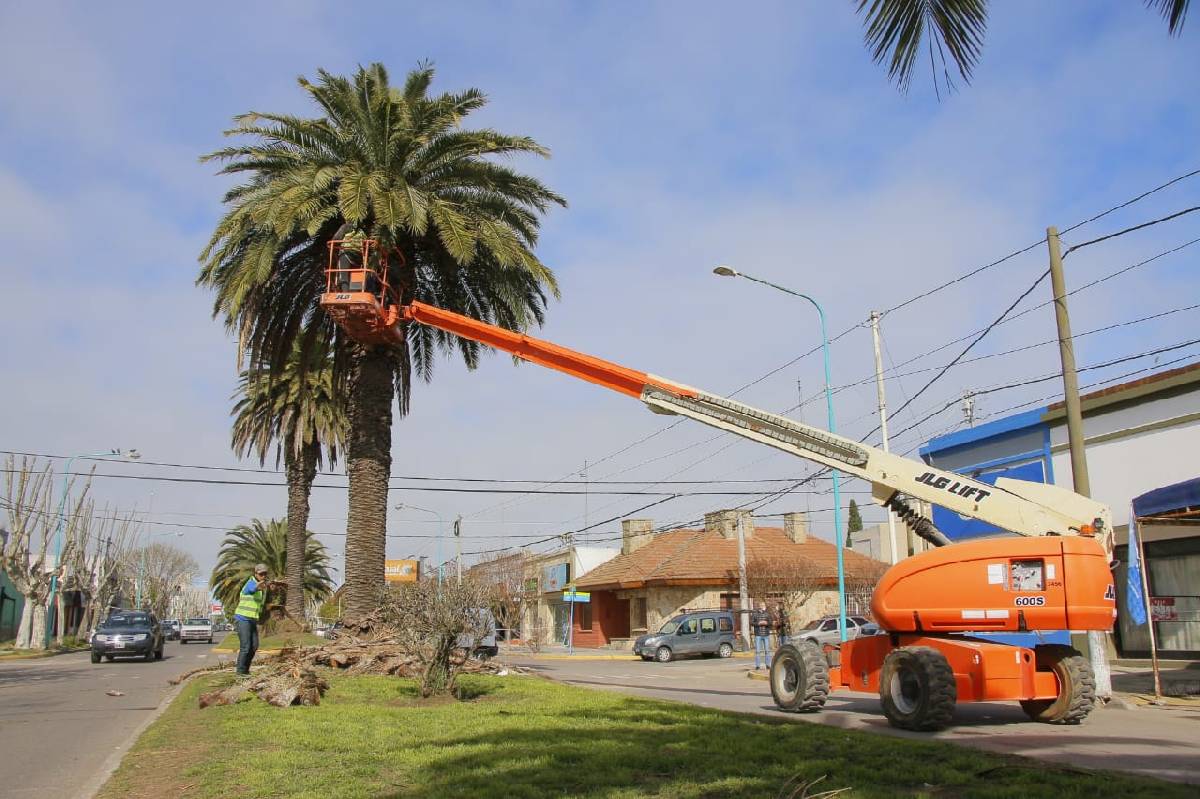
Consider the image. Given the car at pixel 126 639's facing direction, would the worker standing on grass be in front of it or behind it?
in front

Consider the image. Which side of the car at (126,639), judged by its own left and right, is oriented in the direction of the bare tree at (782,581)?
left

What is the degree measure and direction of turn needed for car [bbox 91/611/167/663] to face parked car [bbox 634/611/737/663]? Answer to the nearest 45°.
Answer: approximately 90° to its left

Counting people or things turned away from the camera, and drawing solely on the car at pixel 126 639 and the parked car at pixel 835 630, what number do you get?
0

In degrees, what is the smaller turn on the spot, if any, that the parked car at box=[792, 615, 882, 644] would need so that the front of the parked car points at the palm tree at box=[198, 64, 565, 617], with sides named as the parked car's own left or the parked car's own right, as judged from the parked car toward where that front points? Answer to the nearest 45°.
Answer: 0° — it already faces it

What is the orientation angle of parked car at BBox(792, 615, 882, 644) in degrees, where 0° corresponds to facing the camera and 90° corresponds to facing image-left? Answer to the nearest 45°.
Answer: approximately 45°

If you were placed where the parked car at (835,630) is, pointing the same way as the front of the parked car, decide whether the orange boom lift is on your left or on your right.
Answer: on your left

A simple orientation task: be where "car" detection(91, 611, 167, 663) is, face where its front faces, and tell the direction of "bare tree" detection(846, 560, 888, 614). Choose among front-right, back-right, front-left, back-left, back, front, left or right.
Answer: left

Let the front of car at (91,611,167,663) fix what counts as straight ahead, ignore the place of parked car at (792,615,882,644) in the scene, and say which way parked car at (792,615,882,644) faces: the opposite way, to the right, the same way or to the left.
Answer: to the right

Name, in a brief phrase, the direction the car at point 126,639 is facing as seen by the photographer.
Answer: facing the viewer
